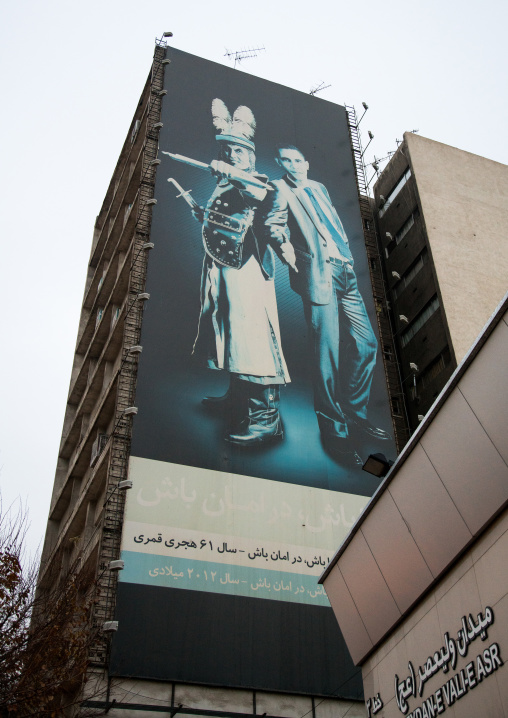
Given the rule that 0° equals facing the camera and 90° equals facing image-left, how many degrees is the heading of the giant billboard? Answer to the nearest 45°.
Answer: approximately 315°
